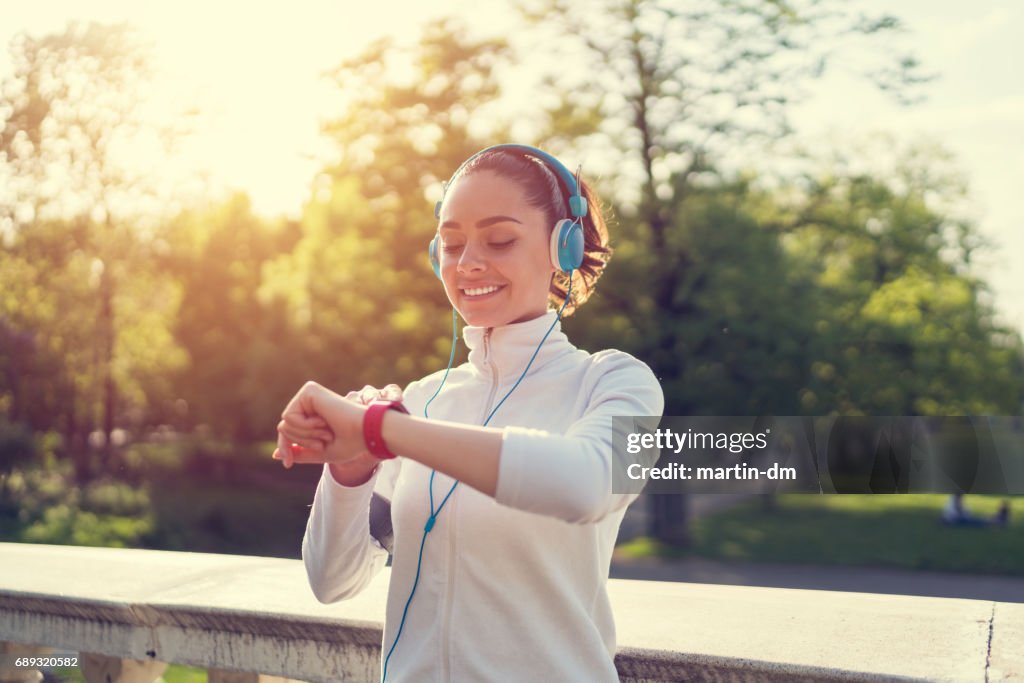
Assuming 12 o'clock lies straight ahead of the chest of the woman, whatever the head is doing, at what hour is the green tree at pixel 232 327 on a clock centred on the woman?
The green tree is roughly at 4 o'clock from the woman.

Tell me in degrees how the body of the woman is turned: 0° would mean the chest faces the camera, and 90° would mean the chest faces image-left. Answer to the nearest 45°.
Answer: approximately 45°

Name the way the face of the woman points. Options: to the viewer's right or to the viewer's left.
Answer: to the viewer's left
